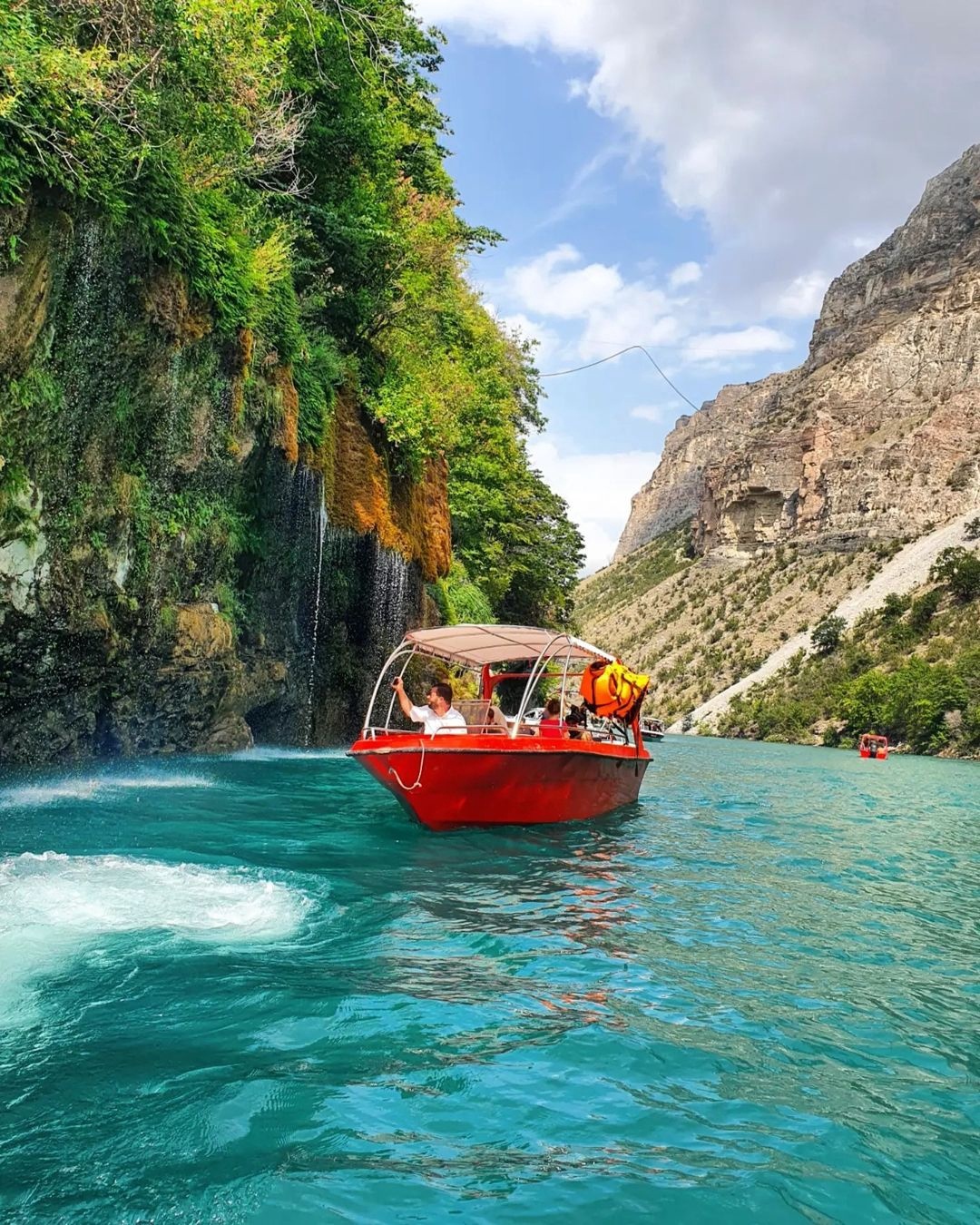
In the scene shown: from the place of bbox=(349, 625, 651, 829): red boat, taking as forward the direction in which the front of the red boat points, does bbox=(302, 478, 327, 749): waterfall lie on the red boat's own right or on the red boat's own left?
on the red boat's own right

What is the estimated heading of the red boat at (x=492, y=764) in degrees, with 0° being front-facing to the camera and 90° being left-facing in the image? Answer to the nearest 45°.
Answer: approximately 45°
